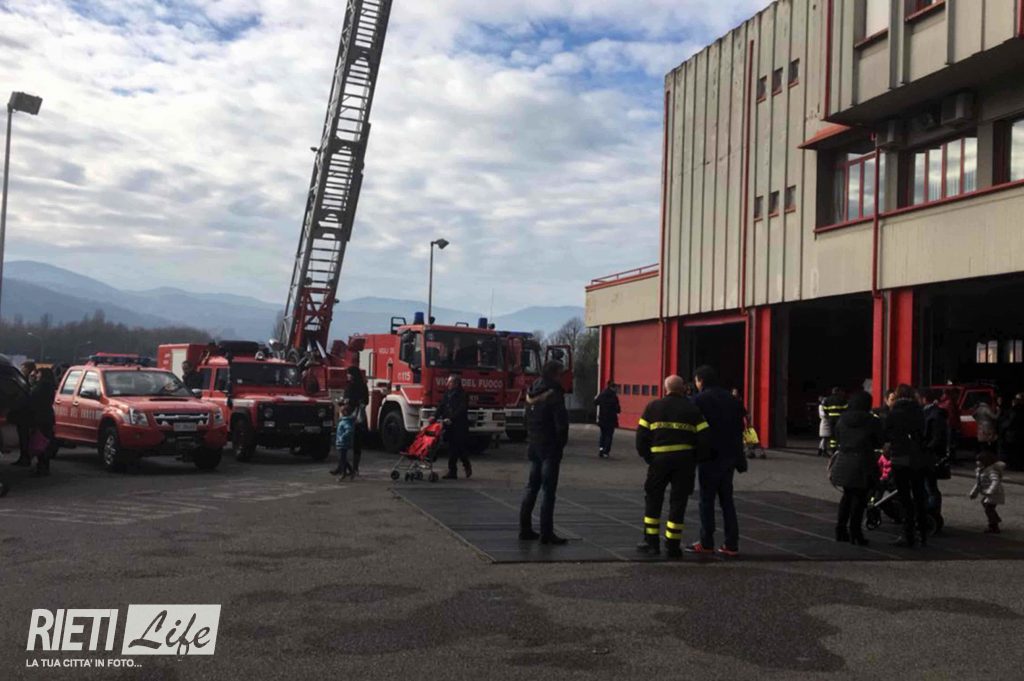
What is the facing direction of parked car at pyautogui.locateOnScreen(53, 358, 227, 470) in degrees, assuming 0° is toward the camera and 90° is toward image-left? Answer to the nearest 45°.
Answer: approximately 315°

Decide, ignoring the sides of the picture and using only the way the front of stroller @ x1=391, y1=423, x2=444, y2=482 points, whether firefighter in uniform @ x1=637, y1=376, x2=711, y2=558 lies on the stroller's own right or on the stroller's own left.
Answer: on the stroller's own left

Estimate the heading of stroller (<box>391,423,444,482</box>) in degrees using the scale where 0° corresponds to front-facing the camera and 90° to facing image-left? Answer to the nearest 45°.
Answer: approximately 45°

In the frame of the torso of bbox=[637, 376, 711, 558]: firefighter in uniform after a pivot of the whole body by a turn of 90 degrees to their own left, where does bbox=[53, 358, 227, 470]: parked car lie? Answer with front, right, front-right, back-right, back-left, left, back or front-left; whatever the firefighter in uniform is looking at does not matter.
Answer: front-right

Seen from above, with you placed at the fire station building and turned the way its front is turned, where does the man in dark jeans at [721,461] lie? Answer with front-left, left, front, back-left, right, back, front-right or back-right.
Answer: front-left

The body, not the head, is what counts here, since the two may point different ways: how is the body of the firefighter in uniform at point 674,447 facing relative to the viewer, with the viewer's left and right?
facing away from the viewer

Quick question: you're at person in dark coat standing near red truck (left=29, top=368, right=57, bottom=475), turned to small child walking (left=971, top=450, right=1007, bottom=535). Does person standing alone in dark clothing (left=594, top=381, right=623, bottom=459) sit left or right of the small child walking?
left

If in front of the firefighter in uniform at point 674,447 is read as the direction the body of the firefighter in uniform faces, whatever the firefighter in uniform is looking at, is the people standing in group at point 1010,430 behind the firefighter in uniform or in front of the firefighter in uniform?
in front

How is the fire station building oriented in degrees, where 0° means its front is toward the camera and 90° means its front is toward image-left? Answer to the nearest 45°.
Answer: approximately 45°

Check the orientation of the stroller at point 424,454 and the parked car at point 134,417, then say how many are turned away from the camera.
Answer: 0

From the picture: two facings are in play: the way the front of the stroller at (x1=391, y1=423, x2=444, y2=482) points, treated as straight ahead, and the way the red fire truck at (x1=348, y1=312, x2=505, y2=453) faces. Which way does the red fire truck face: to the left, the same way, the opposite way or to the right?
to the left

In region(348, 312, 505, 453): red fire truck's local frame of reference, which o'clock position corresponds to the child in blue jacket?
The child in blue jacket is roughly at 2 o'clock from the red fire truck.

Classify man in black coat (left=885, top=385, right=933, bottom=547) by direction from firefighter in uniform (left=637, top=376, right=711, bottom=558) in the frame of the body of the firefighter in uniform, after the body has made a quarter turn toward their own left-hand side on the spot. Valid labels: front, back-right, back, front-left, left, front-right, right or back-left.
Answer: back-right

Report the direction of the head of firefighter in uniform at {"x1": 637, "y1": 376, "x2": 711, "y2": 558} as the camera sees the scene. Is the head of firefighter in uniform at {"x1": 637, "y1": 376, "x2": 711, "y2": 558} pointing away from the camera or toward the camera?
away from the camera
